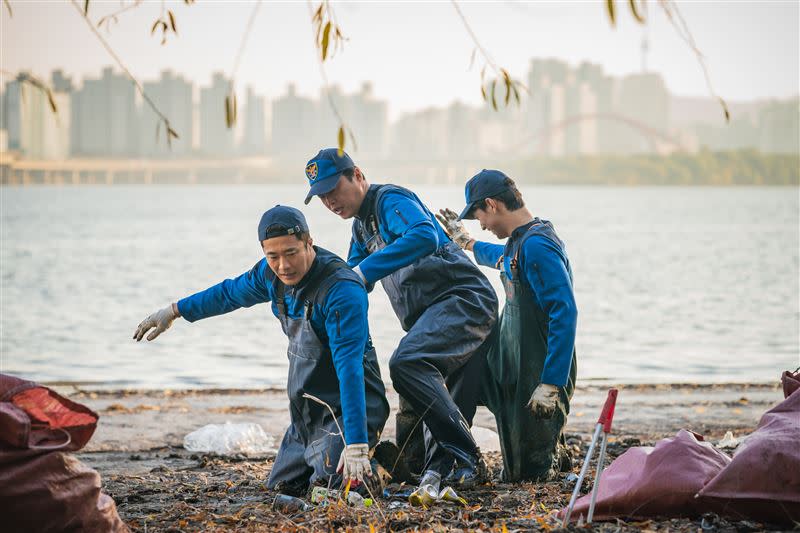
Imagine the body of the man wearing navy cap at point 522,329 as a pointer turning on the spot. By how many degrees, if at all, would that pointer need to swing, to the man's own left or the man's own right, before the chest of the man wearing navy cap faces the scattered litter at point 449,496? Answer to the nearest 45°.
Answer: approximately 45° to the man's own left

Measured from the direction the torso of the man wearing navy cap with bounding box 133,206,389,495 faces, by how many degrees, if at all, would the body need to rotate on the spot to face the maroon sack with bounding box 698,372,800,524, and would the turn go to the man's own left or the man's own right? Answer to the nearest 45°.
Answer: approximately 90° to the man's own left

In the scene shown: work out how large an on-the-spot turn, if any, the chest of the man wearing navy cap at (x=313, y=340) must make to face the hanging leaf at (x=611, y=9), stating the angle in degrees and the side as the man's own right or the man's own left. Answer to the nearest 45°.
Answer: approximately 90° to the man's own left

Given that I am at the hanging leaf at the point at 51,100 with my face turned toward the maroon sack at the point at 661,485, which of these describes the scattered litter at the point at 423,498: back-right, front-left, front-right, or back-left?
front-left

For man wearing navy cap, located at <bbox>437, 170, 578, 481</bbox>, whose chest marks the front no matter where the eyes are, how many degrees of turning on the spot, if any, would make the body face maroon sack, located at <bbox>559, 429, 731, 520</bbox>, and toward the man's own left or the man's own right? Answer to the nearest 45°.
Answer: approximately 135° to the man's own left

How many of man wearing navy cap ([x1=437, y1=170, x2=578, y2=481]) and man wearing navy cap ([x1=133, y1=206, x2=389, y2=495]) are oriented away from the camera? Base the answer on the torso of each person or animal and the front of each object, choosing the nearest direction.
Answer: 0

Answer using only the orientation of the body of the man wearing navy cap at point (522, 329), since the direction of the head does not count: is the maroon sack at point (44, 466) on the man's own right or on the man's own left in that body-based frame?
on the man's own left

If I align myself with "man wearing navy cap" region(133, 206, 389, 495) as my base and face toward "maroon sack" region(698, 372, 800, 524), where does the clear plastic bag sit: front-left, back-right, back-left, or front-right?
back-left

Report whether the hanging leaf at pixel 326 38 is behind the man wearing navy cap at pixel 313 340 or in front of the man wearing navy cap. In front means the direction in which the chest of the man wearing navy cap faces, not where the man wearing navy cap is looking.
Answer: in front

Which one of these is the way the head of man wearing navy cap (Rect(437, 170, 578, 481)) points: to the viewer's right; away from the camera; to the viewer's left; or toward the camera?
to the viewer's left

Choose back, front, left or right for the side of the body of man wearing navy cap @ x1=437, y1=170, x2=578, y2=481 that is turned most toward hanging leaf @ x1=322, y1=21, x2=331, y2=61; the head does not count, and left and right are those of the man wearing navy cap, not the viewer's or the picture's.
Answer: left

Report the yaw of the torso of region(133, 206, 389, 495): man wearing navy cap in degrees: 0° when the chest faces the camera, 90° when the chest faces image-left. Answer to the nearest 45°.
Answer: approximately 45°

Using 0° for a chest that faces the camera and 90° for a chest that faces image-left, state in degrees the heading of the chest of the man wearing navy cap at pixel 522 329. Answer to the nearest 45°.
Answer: approximately 90°

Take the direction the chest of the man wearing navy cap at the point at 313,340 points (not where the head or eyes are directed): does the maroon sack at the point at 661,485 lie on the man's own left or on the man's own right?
on the man's own left
